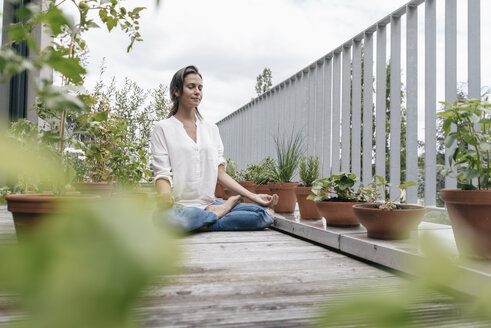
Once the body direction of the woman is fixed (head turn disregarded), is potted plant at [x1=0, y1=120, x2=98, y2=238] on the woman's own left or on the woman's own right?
on the woman's own right

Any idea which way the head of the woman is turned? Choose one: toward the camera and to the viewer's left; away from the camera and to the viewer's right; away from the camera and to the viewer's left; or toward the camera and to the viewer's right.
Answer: toward the camera and to the viewer's right

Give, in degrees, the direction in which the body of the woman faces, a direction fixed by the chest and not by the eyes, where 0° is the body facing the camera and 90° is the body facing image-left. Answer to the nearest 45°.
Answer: approximately 315°

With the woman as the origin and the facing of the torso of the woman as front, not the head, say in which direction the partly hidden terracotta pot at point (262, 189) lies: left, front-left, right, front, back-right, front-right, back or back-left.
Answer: left

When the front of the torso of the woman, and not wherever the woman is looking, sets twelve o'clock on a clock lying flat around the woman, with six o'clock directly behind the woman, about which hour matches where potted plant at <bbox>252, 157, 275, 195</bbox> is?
The potted plant is roughly at 9 o'clock from the woman.

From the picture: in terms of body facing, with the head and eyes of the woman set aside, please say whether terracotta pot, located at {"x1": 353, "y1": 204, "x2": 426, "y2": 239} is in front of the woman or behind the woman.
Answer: in front

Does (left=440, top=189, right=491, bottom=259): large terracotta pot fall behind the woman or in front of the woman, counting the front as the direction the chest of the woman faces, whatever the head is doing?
in front

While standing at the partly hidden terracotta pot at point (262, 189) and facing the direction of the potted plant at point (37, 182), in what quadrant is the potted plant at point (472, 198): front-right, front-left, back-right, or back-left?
front-left
